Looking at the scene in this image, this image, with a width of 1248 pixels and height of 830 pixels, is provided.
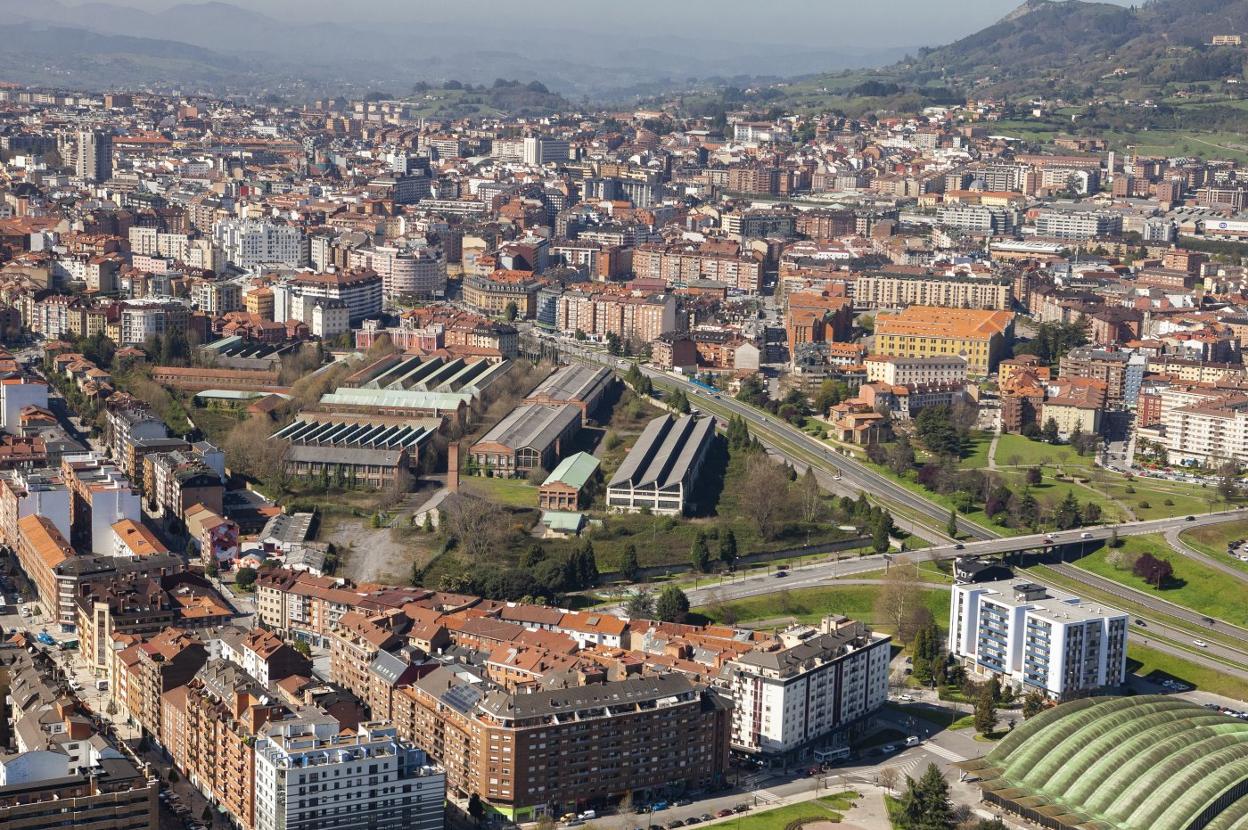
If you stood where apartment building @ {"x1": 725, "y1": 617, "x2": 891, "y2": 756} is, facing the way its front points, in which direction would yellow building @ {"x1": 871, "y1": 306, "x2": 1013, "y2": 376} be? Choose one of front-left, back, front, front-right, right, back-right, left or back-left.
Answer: back-left

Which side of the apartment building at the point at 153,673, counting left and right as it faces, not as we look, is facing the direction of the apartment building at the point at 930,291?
back

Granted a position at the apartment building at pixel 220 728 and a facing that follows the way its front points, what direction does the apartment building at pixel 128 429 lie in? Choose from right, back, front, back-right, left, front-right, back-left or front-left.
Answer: back-right

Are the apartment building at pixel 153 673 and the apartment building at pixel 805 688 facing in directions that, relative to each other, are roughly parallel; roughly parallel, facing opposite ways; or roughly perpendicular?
roughly perpendicular

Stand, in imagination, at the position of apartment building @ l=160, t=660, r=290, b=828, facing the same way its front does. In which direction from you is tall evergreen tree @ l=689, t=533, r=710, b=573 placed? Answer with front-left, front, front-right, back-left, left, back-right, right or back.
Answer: back

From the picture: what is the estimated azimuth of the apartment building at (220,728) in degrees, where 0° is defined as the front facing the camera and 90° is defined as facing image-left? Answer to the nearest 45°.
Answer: approximately 45°

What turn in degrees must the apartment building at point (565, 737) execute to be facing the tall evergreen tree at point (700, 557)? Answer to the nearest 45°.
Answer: approximately 180°

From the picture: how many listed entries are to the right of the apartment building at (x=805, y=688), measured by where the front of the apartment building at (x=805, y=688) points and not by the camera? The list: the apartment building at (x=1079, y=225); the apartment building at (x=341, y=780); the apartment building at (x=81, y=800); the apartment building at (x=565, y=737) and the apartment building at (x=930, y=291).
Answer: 3

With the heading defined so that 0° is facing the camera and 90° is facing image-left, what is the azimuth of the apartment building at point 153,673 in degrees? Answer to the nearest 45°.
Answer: approximately 45°
